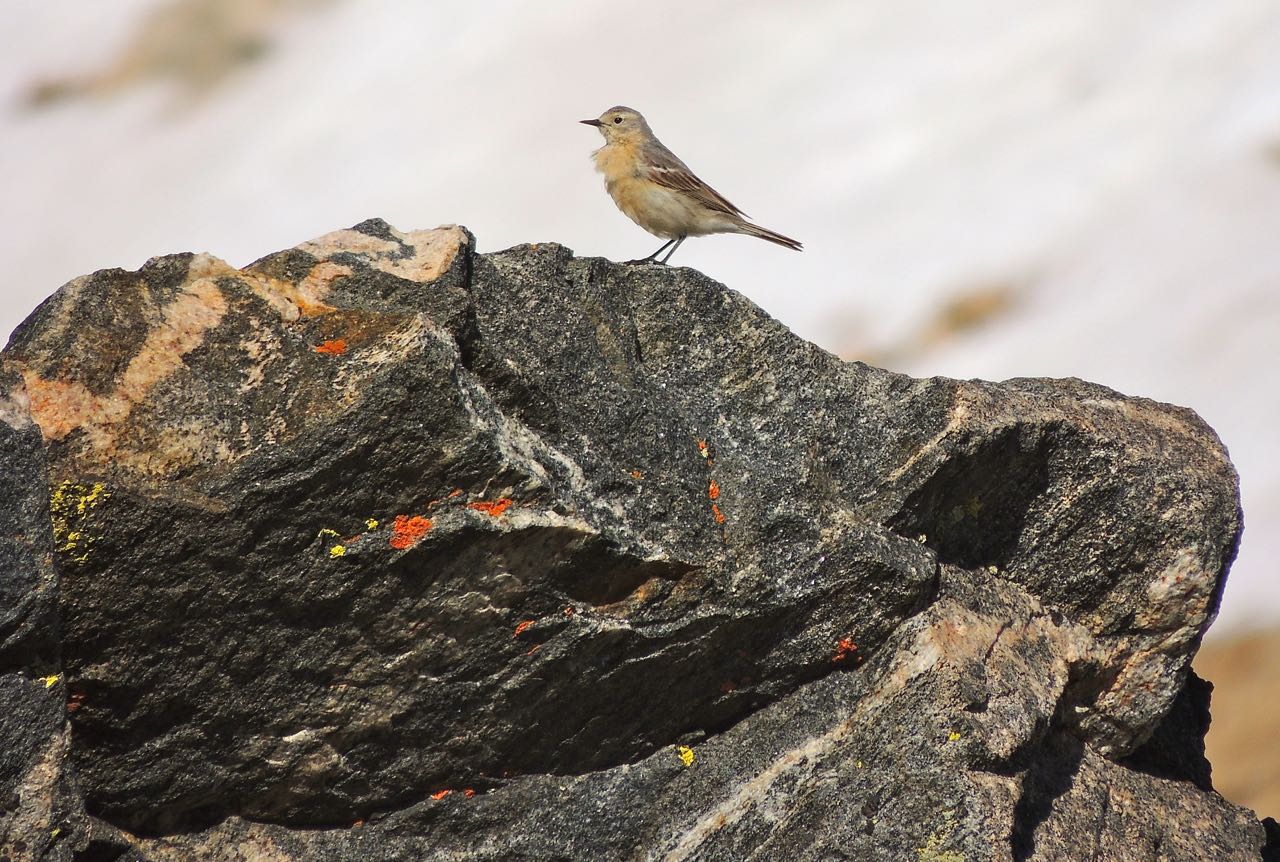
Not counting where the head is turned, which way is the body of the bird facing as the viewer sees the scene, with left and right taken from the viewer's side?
facing to the left of the viewer

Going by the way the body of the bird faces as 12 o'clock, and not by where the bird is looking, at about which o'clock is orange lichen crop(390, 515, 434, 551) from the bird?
The orange lichen is roughly at 11 o'clock from the bird.

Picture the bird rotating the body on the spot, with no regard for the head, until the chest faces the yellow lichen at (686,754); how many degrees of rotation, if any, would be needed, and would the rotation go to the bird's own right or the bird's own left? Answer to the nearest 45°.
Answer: approximately 90° to the bird's own left

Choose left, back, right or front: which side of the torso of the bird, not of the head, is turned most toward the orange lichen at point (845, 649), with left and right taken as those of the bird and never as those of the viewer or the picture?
left

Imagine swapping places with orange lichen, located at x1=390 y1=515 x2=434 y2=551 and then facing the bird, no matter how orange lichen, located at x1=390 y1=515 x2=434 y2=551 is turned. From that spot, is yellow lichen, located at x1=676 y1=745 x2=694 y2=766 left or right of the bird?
right

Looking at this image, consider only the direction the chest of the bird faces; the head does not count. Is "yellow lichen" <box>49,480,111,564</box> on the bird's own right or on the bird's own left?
on the bird's own left
